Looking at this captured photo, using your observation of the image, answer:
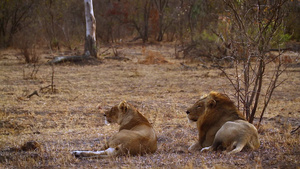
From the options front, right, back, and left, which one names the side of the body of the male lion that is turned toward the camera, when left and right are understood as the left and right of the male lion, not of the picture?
left

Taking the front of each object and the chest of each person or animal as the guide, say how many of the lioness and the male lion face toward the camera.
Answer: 0

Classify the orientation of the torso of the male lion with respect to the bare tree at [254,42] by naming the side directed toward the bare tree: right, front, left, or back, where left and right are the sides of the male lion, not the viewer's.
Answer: right

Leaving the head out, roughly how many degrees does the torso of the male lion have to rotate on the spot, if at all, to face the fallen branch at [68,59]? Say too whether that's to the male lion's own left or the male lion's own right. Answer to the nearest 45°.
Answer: approximately 45° to the male lion's own right

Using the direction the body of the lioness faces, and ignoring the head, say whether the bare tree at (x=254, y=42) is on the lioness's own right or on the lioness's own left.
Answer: on the lioness's own right

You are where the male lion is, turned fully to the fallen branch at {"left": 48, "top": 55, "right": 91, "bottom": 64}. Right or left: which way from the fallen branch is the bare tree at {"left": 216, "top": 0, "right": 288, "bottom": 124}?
right

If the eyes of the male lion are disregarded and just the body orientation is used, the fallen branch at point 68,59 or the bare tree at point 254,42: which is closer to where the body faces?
the fallen branch

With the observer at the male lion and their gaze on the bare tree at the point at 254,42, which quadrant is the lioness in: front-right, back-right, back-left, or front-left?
back-left

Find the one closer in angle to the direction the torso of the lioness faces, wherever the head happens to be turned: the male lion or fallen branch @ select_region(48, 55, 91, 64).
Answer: the fallen branch

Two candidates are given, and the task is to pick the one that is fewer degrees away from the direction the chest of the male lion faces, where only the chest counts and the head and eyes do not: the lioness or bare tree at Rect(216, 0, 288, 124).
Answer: the lioness

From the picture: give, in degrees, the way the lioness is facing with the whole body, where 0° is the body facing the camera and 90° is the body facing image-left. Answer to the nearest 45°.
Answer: approximately 135°
